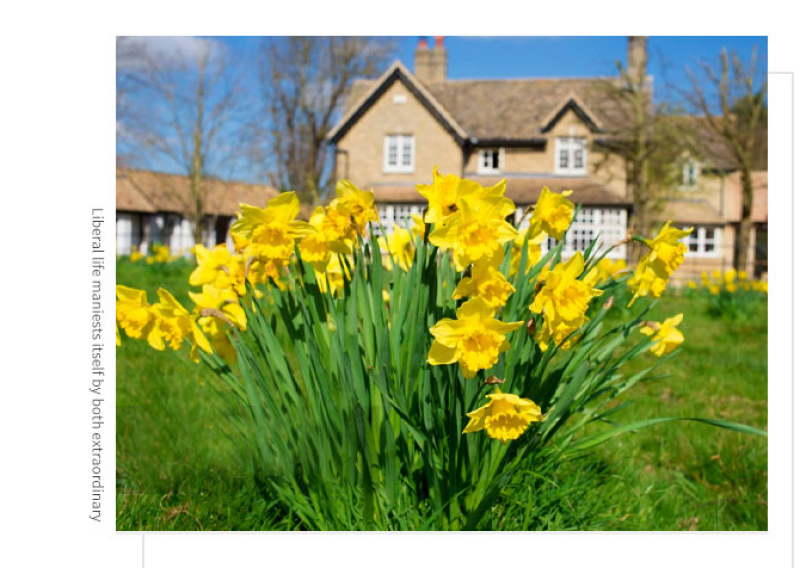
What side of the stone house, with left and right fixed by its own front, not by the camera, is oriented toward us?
front
